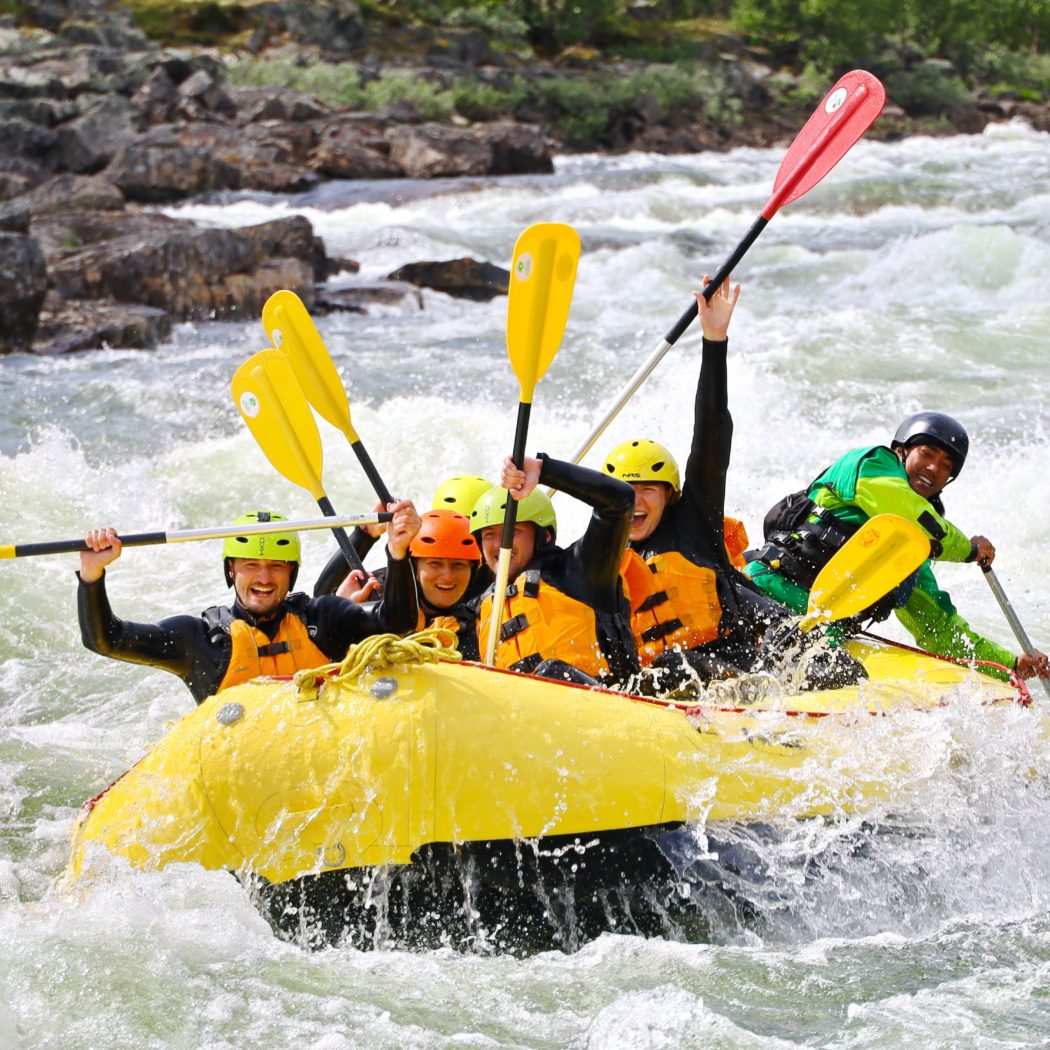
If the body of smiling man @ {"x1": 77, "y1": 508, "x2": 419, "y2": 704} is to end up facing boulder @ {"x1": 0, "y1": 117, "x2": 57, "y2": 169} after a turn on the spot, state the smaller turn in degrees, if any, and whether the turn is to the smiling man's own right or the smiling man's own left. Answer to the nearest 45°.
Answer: approximately 180°

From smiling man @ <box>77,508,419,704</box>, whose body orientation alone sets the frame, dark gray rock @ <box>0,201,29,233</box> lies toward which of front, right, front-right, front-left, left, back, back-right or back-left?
back

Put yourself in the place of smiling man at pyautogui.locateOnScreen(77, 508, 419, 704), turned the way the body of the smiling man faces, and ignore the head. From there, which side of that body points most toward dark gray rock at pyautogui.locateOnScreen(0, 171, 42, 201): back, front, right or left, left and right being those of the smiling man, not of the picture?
back

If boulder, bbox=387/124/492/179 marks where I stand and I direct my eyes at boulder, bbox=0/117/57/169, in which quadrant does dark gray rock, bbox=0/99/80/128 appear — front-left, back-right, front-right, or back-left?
front-right

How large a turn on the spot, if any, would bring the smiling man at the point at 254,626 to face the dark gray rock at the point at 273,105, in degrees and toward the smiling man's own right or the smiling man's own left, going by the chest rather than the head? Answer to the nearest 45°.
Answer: approximately 180°

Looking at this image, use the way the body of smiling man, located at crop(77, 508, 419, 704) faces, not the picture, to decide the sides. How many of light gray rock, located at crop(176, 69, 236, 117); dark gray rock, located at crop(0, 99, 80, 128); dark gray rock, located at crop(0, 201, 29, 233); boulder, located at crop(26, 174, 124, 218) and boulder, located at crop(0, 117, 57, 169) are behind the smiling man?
5

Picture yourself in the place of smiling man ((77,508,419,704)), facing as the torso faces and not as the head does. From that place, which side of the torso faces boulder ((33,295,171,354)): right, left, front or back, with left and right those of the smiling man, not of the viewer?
back

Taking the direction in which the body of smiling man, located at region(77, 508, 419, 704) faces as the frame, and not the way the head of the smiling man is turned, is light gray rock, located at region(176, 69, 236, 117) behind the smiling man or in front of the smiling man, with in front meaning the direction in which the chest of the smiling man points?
behind

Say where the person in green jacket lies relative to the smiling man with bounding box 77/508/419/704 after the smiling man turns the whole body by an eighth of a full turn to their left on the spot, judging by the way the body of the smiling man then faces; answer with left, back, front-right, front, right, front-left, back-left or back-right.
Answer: front-left

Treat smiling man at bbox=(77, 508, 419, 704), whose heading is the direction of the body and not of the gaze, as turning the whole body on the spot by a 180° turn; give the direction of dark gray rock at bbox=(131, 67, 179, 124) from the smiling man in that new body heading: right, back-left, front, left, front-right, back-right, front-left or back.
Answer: front

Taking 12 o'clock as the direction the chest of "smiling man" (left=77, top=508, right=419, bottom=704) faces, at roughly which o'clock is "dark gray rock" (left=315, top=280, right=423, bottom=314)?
The dark gray rock is roughly at 6 o'clock from the smiling man.

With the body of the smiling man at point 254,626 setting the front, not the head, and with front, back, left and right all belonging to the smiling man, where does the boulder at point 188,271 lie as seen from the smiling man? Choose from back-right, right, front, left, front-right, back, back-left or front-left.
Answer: back

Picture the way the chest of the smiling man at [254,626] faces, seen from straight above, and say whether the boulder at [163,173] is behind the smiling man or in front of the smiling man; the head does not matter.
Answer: behind

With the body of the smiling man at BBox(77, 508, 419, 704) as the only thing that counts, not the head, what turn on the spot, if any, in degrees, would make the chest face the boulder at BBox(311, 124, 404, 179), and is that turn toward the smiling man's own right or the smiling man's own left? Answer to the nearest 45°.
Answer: approximately 180°

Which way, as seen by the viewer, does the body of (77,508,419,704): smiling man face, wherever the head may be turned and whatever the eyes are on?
toward the camera

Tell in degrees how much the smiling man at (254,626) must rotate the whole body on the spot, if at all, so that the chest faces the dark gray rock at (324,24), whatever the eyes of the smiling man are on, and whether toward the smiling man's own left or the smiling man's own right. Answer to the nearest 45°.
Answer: approximately 180°
